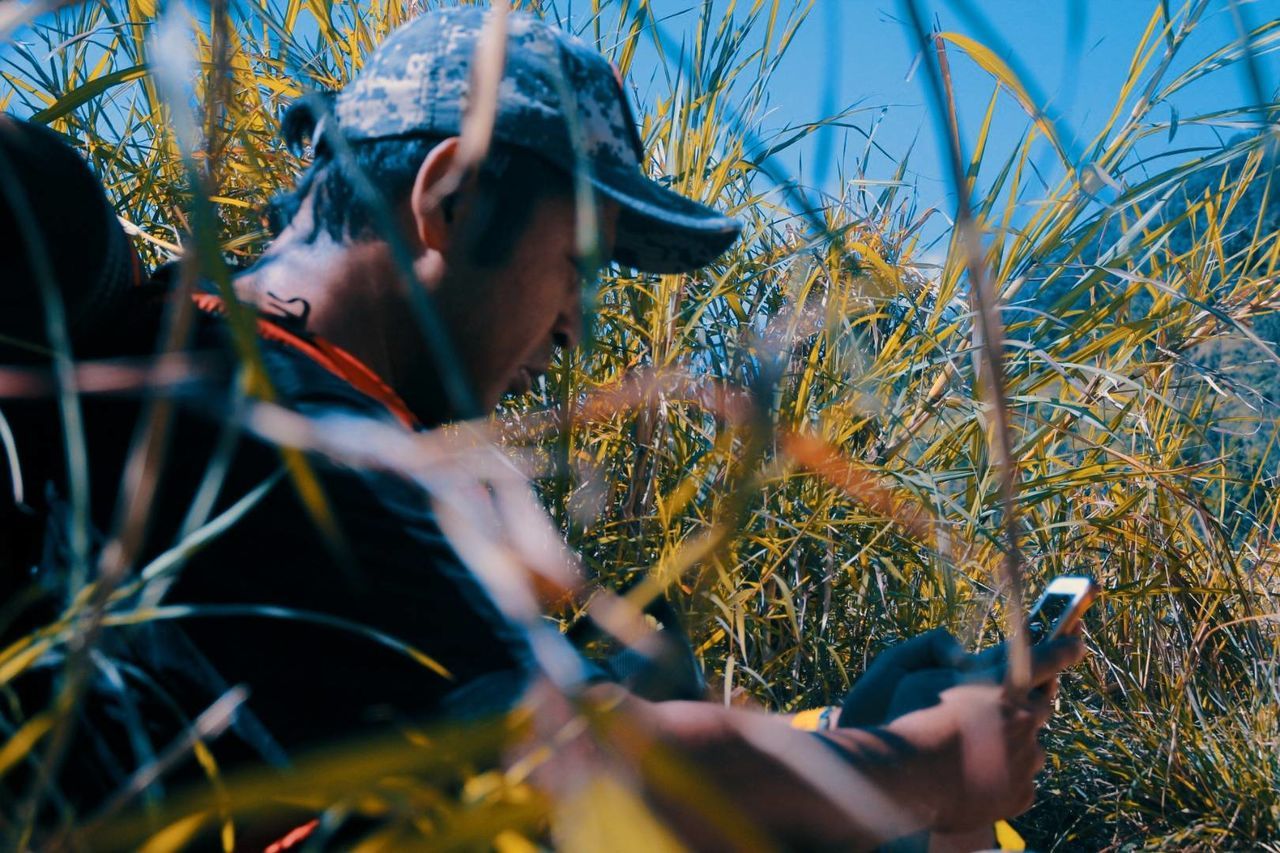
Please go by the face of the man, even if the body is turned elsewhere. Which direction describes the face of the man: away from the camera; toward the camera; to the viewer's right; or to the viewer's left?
to the viewer's right

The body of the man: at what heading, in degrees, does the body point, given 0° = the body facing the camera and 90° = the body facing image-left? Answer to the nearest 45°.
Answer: approximately 270°
